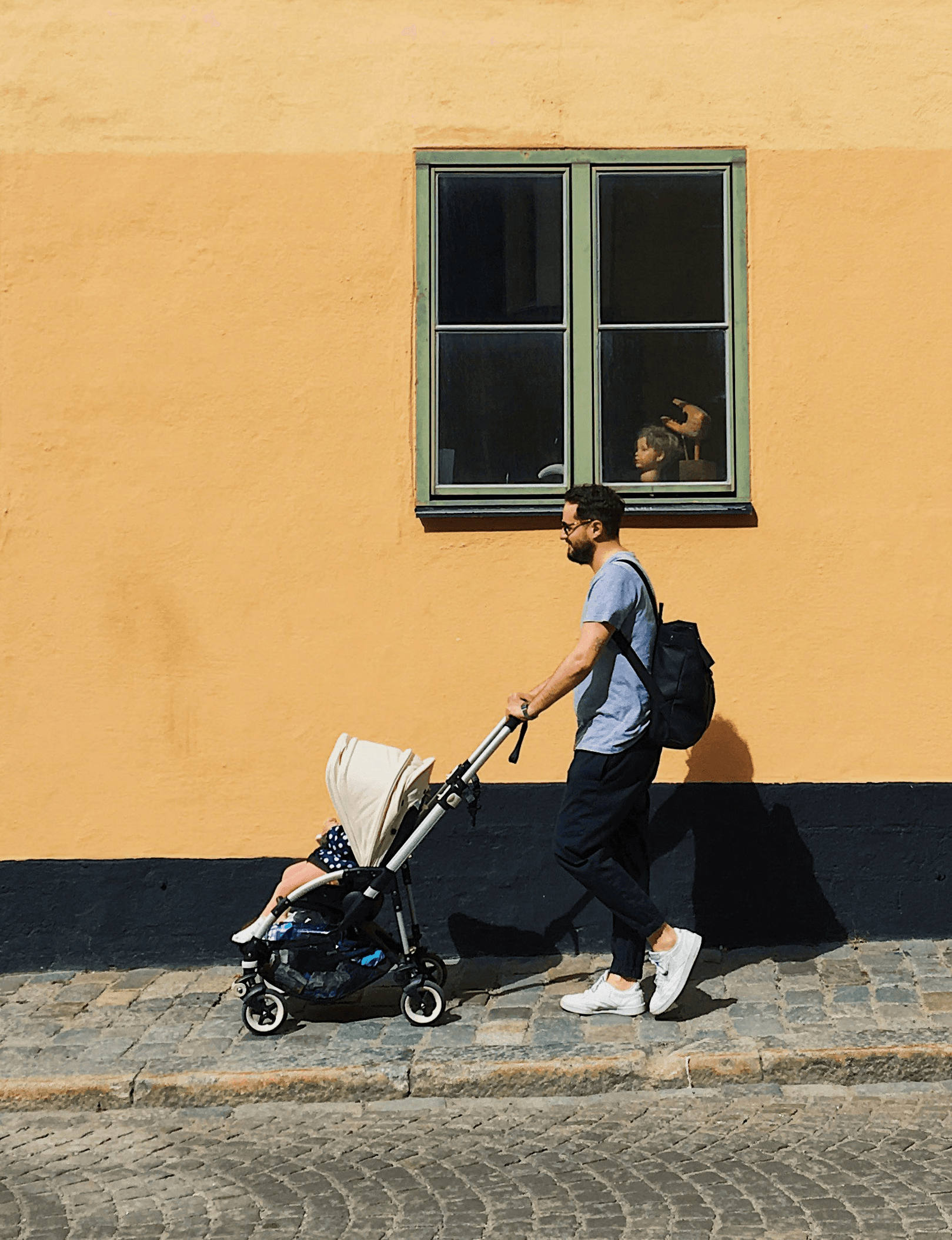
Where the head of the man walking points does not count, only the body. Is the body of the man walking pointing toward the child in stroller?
yes

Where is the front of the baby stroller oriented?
to the viewer's left

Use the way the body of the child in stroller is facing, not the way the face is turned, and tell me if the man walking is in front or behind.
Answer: behind

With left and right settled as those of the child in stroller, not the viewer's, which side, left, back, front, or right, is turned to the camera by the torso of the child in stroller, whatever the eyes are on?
left

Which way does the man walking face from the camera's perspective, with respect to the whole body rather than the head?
to the viewer's left
